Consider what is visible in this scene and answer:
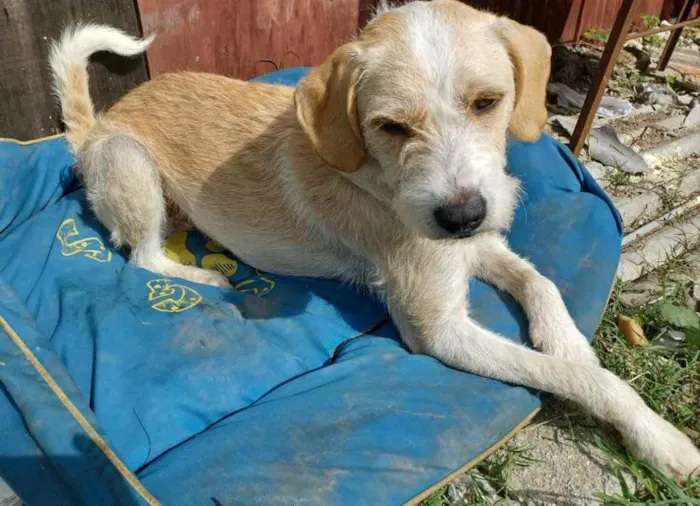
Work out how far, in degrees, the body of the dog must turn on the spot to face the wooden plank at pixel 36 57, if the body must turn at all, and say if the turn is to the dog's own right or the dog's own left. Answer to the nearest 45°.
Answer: approximately 180°

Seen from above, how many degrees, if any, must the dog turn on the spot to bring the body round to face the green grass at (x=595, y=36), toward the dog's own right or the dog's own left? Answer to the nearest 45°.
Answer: approximately 90° to the dog's own left

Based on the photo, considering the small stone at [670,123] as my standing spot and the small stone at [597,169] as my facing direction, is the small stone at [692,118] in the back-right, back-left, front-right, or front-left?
back-left

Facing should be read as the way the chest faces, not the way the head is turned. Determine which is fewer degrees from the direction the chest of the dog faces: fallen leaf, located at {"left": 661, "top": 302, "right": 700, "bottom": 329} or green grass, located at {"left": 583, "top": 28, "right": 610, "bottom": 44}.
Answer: the fallen leaf

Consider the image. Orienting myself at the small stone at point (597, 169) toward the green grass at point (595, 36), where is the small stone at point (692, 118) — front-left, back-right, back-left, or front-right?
front-right

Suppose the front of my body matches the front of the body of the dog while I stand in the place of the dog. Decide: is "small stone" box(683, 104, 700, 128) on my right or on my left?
on my left

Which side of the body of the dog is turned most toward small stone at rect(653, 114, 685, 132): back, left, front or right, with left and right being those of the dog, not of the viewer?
left

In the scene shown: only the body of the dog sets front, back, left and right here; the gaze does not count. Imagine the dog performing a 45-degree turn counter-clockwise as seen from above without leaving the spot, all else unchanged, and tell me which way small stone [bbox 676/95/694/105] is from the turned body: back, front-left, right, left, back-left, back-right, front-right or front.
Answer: front-left

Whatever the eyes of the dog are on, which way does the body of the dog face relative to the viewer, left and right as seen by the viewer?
facing the viewer and to the right of the viewer

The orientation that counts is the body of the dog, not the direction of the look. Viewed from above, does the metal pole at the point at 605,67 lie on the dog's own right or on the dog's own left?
on the dog's own left
